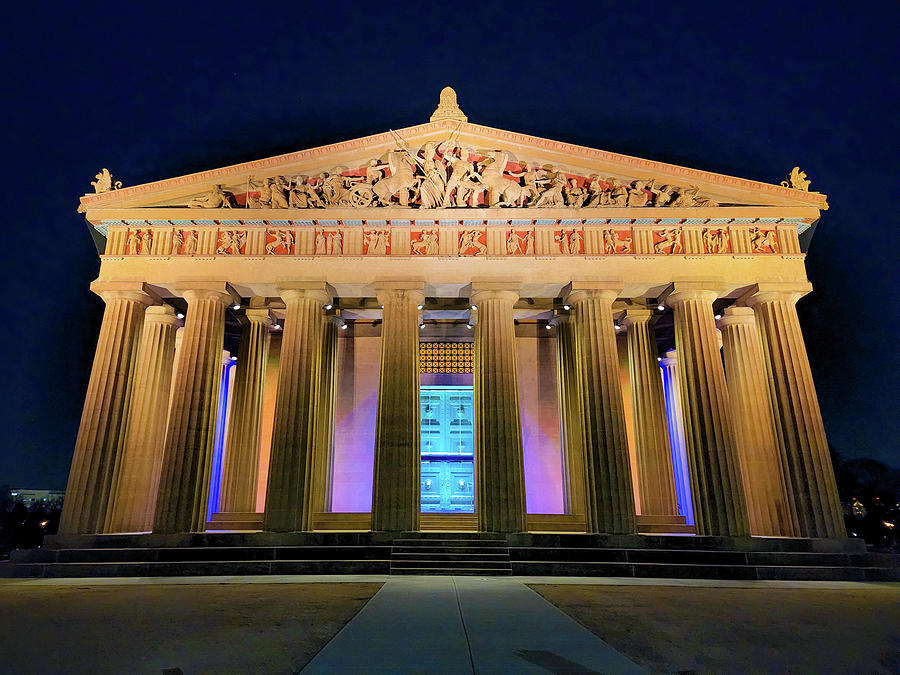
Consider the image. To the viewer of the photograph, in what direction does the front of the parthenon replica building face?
facing the viewer
